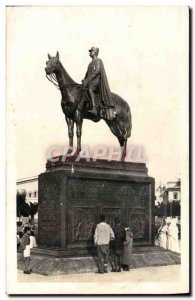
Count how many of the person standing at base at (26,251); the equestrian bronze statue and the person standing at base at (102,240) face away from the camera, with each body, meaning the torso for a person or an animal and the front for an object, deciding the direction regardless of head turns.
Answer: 1

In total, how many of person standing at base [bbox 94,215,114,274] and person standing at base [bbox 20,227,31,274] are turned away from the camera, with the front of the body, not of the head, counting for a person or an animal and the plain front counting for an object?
1

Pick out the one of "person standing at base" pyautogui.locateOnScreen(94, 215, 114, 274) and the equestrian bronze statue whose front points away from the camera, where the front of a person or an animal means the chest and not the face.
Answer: the person standing at base

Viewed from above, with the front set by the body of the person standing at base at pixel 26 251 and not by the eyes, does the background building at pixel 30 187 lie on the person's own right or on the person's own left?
on the person's own left

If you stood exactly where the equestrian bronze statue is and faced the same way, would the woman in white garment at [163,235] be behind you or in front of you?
behind

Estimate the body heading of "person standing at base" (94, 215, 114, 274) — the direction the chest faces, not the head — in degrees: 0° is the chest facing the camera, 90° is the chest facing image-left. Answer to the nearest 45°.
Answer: approximately 180°

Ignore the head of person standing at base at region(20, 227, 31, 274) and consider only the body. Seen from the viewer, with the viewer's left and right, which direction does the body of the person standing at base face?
facing to the right of the viewer

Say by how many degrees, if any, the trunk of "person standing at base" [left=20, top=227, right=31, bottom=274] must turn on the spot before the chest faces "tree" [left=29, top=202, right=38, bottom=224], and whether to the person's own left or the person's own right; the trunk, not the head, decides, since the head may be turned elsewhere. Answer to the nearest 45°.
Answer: approximately 90° to the person's own left

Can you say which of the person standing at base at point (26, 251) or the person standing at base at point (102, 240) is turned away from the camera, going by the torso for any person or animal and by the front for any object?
the person standing at base at point (102, 240)

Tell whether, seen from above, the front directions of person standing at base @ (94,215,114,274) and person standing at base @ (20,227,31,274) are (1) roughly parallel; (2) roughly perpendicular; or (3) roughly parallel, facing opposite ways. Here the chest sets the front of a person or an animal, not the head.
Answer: roughly perpendicular
